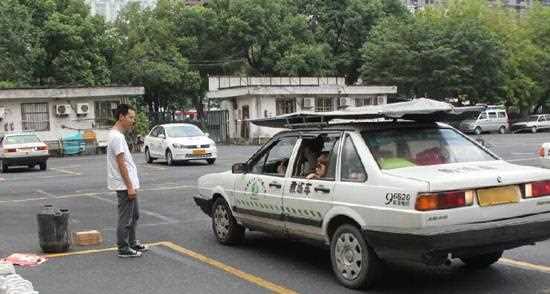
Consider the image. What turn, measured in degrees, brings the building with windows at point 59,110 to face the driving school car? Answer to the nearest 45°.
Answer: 0° — it already faces it

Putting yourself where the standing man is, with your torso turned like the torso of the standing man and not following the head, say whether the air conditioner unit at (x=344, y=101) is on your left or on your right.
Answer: on your left

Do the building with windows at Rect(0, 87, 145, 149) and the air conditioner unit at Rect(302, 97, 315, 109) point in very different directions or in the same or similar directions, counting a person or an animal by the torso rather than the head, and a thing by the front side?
same or similar directions

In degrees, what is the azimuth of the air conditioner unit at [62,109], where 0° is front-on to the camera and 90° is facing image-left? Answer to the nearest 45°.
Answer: approximately 0°

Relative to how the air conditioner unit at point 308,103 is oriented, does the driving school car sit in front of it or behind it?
in front

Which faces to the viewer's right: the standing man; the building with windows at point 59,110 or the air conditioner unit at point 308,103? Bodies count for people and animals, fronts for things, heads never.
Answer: the standing man

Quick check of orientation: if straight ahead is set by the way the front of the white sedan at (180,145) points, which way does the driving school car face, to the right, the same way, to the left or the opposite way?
the opposite way

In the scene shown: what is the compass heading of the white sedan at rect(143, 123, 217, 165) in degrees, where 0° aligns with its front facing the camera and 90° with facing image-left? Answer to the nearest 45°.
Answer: approximately 315°

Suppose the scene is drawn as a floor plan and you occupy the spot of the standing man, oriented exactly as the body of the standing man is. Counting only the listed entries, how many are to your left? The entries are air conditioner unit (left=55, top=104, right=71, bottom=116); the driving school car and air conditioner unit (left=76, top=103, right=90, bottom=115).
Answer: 2

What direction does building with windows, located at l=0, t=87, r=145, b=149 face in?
toward the camera

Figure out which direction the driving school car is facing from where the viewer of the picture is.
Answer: facing away from the viewer and to the left of the viewer

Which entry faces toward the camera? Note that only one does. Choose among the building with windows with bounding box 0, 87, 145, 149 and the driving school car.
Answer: the building with windows

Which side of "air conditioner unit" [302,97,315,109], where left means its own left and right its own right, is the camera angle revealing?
front

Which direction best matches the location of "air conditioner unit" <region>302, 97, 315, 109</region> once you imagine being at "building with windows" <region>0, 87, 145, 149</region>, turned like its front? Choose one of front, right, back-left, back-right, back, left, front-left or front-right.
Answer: left
